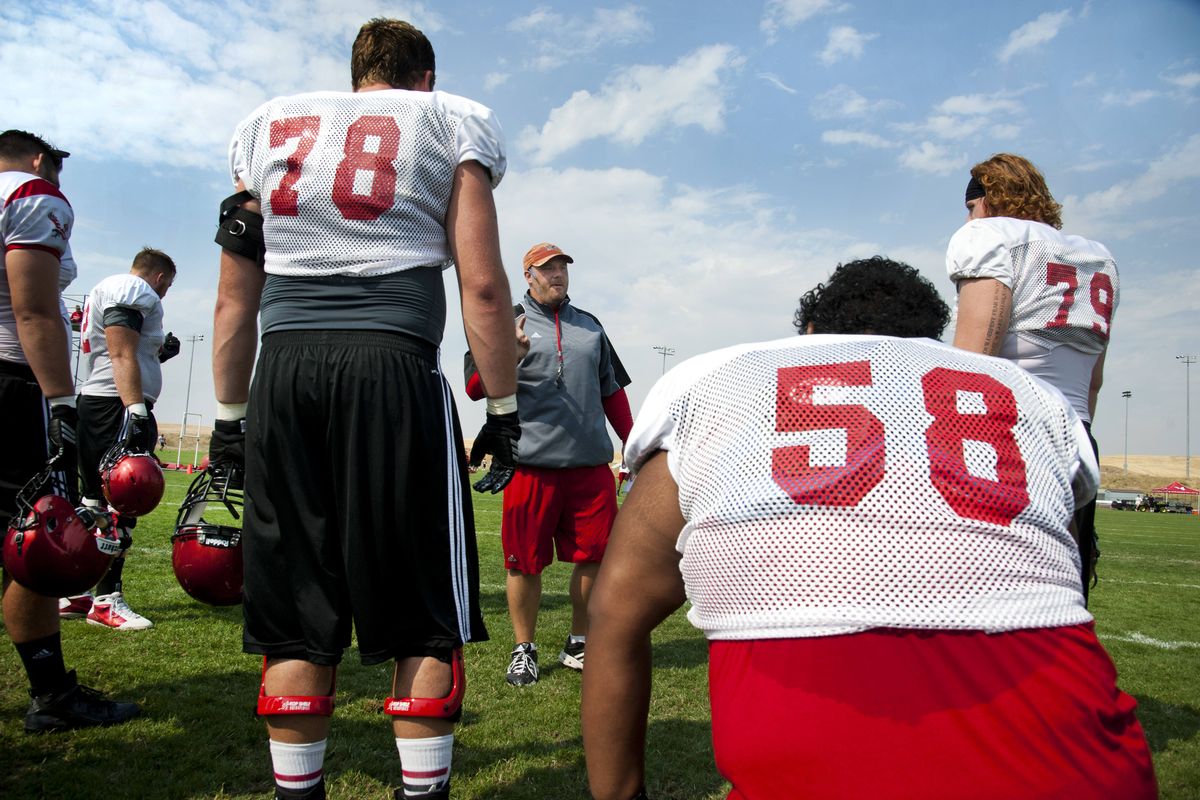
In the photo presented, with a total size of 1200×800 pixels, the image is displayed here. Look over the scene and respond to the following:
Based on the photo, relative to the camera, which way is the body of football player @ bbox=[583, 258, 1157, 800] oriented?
away from the camera

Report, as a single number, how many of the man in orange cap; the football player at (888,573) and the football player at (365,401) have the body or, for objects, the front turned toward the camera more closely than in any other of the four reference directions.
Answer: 1

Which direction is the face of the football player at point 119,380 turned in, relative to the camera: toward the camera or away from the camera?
away from the camera

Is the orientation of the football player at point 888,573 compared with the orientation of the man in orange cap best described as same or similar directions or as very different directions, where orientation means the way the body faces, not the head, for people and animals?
very different directions

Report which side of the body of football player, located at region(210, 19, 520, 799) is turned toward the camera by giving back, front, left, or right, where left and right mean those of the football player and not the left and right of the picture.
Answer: back

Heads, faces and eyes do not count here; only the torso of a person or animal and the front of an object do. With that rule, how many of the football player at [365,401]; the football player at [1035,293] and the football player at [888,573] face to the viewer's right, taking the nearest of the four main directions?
0

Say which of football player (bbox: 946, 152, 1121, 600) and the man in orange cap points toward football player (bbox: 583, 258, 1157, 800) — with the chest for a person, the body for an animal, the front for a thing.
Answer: the man in orange cap

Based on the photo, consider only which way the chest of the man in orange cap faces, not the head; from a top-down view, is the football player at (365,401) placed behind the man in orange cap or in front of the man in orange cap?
in front

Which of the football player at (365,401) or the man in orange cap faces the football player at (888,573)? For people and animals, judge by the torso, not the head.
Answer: the man in orange cap

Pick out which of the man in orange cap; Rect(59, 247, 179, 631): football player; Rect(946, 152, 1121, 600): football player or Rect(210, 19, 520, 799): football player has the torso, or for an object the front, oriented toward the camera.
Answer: the man in orange cap

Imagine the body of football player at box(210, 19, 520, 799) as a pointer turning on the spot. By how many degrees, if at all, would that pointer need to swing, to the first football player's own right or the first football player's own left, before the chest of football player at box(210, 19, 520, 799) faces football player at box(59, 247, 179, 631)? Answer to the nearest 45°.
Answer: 0° — they already face them

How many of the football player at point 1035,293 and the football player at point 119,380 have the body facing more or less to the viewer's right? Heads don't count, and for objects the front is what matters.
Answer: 1

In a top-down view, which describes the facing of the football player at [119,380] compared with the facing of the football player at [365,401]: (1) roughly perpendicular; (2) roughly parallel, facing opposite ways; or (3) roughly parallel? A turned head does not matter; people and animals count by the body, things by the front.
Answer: roughly perpendicular

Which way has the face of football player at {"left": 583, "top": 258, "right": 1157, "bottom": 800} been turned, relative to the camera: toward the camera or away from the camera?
away from the camera

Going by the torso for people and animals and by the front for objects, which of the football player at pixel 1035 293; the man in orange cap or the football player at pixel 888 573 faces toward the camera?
the man in orange cap

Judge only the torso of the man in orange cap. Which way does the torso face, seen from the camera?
toward the camera

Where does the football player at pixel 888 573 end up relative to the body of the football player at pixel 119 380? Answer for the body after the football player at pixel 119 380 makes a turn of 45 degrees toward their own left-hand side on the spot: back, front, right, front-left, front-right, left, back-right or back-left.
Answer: back-right

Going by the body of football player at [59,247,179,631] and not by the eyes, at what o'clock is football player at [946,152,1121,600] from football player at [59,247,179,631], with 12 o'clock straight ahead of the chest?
football player at [946,152,1121,600] is roughly at 2 o'clock from football player at [59,247,179,631].
